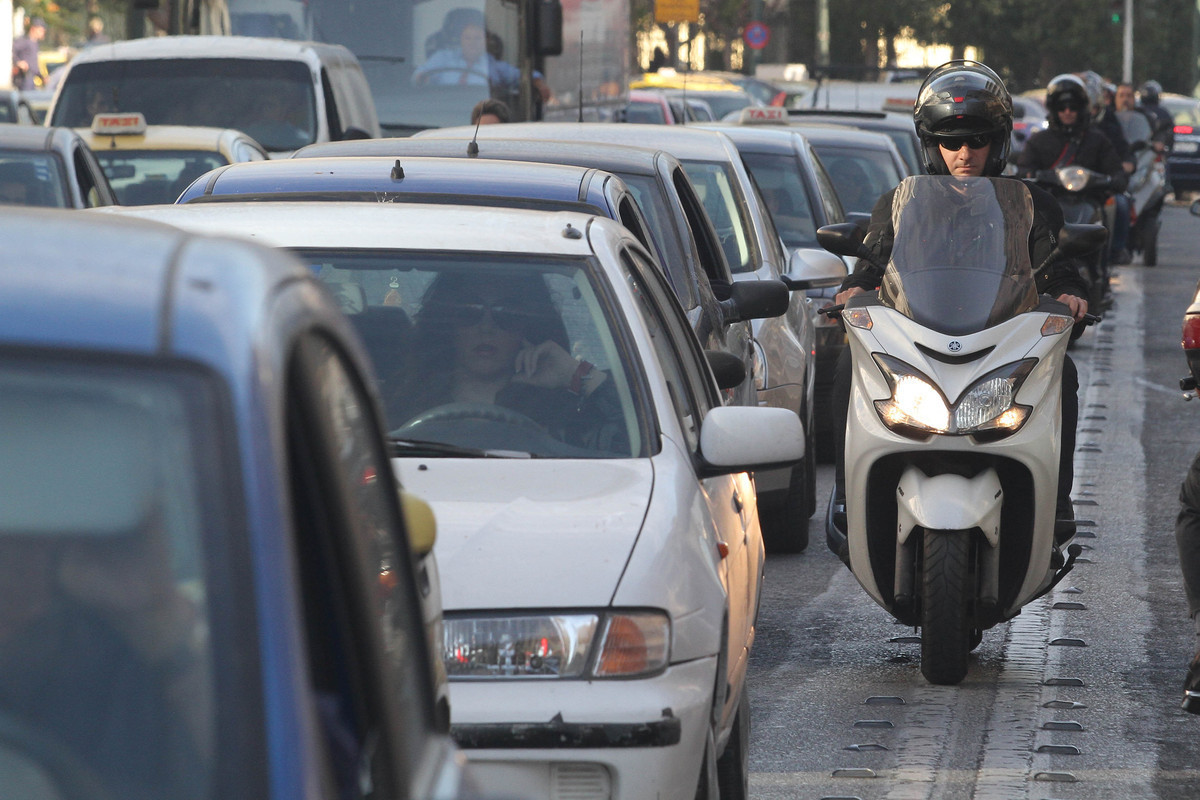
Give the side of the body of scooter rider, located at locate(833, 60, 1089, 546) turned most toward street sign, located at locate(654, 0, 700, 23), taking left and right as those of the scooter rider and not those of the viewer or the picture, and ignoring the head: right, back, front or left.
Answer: back

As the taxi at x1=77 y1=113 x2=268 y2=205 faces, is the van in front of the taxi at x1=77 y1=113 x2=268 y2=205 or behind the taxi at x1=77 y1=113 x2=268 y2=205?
behind

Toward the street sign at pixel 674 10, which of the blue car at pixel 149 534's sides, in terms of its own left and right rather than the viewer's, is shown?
back

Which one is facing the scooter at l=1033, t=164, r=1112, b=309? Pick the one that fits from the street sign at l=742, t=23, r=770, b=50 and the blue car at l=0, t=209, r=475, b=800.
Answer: the street sign

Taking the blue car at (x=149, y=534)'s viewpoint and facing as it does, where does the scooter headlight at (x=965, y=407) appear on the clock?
The scooter headlight is roughly at 7 o'clock from the blue car.

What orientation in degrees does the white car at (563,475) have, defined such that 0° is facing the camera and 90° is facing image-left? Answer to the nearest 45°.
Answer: approximately 0°

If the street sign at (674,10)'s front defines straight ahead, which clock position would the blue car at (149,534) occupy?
The blue car is roughly at 12 o'clock from the street sign.

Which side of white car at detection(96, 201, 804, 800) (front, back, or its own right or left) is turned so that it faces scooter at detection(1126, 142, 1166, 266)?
back

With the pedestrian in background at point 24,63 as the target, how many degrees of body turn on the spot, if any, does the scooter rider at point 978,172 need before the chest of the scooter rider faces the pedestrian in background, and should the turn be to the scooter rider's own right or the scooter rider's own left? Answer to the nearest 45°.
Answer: approximately 135° to the scooter rider's own right

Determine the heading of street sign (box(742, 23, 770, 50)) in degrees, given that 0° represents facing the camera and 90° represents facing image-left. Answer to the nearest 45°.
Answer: approximately 0°

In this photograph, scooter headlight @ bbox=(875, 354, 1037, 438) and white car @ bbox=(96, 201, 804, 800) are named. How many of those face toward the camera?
2
